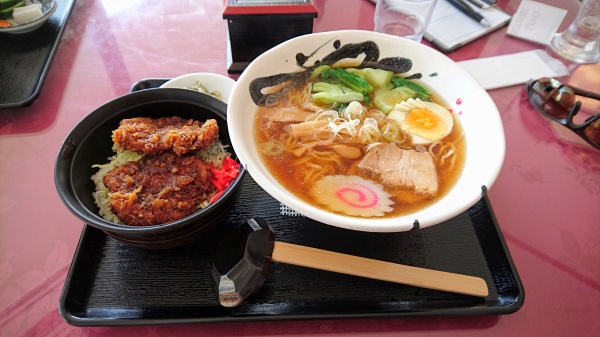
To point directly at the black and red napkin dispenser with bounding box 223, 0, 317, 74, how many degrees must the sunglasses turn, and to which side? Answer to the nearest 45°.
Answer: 0° — it already faces it

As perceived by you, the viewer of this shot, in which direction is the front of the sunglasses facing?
facing the viewer and to the left of the viewer

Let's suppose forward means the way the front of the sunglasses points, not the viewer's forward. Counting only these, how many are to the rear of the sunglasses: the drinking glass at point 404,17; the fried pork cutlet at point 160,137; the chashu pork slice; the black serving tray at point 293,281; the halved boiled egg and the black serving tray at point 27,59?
0

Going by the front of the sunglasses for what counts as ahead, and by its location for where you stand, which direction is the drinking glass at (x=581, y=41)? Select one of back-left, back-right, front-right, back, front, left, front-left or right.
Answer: back-right

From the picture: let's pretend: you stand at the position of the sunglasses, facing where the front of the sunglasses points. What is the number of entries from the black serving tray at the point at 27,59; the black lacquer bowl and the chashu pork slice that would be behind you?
0

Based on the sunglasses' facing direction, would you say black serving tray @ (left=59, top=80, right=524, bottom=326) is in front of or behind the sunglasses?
in front

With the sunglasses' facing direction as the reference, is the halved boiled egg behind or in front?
in front

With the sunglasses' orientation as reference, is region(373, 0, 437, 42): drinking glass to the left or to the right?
on its right

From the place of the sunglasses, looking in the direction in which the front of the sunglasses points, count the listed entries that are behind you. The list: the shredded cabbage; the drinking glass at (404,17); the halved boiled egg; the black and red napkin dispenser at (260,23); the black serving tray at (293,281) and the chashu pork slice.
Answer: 0

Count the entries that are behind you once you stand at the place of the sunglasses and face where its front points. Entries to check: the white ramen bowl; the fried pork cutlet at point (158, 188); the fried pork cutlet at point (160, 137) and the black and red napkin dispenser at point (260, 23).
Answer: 0

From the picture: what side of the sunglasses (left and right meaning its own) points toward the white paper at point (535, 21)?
right

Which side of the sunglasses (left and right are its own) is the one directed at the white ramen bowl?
front

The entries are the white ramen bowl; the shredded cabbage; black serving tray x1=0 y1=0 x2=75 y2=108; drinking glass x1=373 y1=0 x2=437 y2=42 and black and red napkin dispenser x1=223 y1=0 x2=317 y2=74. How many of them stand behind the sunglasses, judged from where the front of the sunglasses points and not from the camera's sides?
0

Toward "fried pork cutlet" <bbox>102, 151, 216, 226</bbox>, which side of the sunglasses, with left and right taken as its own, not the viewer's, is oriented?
front

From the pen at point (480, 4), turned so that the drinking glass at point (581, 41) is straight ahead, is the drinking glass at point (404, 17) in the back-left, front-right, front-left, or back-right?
back-right
